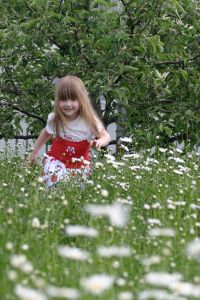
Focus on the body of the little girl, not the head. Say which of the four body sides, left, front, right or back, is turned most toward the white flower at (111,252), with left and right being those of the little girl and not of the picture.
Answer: front

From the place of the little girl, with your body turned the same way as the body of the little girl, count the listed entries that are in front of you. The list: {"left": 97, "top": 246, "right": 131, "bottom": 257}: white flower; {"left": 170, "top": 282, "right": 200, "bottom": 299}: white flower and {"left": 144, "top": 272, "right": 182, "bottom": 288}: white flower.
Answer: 3

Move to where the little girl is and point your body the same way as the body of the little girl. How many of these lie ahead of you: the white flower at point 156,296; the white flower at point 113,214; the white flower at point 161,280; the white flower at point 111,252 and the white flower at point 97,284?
5

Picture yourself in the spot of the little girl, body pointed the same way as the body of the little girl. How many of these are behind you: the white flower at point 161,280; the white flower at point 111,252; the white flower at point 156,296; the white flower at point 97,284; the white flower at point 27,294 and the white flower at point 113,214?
0

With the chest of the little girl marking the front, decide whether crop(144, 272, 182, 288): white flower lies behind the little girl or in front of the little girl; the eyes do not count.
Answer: in front

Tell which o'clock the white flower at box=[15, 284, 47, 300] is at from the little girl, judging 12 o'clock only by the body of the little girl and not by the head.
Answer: The white flower is roughly at 12 o'clock from the little girl.

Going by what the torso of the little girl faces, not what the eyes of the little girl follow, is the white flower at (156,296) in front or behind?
in front

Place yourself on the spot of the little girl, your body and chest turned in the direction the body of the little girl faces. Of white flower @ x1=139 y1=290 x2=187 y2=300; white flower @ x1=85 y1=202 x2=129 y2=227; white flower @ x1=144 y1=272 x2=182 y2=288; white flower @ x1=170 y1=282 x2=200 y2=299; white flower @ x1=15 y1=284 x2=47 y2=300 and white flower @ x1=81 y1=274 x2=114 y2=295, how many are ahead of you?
6

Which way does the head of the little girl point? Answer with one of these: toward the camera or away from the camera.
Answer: toward the camera

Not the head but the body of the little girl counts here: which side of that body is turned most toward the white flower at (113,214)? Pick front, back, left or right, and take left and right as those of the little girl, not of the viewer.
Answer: front

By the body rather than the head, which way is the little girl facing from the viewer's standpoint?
toward the camera

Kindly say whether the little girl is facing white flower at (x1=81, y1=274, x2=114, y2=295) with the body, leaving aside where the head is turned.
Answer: yes
